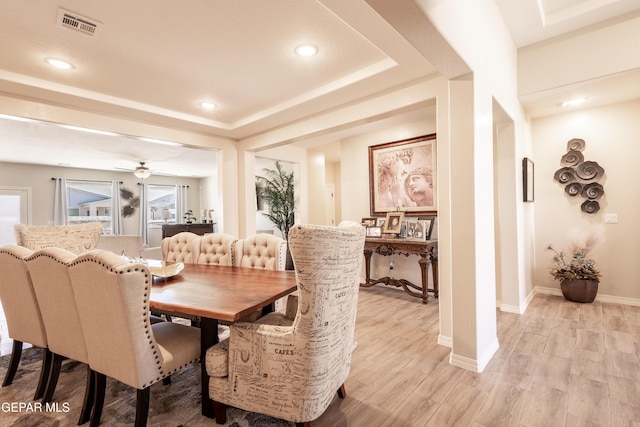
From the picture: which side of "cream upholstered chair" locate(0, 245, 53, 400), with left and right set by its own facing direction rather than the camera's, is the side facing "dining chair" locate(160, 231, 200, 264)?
front

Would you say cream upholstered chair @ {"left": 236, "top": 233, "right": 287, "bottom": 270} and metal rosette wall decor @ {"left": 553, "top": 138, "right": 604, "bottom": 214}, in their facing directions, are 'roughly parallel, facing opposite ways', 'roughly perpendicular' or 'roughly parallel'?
roughly parallel

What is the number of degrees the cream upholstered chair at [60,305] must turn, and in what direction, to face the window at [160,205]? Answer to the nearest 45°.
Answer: approximately 45° to its left

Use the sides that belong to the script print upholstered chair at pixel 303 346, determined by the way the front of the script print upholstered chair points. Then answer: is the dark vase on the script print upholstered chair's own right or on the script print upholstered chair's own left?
on the script print upholstered chair's own right

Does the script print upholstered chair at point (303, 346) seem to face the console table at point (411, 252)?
no

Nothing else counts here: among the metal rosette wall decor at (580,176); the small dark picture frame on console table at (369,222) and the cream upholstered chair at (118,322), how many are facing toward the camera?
2

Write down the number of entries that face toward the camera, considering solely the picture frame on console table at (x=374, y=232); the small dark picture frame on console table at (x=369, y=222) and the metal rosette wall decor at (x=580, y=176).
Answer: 3

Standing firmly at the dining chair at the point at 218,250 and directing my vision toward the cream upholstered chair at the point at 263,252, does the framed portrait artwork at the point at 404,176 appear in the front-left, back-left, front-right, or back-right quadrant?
front-left

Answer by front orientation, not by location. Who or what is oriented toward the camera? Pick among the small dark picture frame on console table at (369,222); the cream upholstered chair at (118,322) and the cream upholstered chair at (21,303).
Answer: the small dark picture frame on console table

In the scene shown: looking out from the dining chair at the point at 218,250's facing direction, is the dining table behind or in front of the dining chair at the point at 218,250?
in front

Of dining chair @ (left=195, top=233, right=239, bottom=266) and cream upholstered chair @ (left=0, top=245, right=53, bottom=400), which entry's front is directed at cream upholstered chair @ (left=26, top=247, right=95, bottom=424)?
the dining chair

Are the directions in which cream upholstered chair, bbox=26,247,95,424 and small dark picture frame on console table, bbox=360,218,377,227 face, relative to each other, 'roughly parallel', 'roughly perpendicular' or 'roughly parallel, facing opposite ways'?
roughly parallel, facing opposite ways

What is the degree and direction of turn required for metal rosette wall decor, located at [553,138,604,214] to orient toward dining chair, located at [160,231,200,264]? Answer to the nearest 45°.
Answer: approximately 45° to its right

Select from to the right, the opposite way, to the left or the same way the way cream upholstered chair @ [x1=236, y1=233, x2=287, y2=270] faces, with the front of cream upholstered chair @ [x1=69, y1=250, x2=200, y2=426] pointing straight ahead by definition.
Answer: the opposite way

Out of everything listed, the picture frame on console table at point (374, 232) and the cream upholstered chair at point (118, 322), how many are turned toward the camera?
1

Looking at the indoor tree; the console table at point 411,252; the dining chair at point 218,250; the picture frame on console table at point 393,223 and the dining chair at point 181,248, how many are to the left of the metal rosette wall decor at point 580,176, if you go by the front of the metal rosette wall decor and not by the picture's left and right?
0

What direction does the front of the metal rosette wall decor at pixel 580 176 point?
toward the camera
